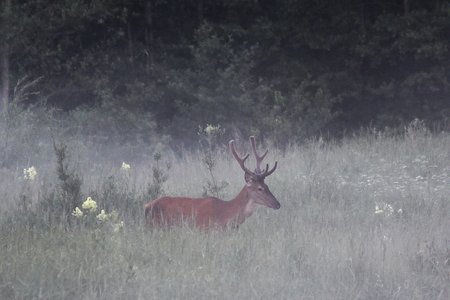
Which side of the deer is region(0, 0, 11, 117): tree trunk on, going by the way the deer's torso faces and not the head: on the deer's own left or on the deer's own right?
on the deer's own left

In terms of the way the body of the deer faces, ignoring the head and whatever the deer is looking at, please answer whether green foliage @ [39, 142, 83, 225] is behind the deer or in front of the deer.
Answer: behind

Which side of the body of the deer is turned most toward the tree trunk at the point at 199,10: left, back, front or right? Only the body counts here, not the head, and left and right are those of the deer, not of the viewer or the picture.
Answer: left

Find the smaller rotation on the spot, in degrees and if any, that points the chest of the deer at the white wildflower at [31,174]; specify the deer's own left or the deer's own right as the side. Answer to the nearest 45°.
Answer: approximately 135° to the deer's own left

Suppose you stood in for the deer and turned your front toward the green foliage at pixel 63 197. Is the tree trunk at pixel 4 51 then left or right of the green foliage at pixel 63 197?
right

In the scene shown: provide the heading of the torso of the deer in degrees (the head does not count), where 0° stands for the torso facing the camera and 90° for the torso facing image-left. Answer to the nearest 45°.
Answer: approximately 270°

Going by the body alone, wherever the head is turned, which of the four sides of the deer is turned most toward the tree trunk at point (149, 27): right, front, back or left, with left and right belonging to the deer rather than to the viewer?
left
